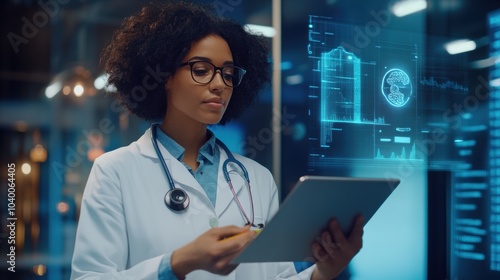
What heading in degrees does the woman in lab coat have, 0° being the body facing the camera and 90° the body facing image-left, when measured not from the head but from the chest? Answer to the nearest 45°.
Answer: approximately 315°

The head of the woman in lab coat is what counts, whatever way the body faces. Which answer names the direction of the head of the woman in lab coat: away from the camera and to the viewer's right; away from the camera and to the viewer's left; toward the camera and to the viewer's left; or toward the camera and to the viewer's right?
toward the camera and to the viewer's right
